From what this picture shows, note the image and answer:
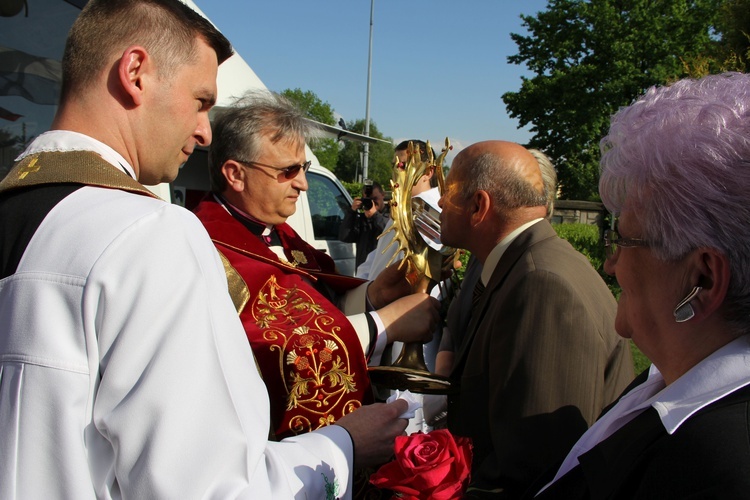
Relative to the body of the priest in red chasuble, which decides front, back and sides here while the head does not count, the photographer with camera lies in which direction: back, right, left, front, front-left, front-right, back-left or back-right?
back-left

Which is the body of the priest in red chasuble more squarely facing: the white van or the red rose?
the red rose

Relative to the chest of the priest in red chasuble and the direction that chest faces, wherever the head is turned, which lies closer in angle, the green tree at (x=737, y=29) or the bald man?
the bald man

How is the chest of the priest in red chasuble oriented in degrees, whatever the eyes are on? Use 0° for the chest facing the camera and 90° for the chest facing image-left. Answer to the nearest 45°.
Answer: approximately 315°

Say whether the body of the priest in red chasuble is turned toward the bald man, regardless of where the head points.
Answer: yes

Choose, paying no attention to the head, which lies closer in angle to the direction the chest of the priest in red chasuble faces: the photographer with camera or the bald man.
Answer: the bald man

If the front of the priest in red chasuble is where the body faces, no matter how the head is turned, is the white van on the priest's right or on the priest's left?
on the priest's left

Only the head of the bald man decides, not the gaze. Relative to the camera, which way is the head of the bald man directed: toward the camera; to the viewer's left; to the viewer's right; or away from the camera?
to the viewer's left

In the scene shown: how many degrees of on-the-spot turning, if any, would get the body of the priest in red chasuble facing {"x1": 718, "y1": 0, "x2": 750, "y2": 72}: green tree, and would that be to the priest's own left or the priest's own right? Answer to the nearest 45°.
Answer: approximately 90° to the priest's own left

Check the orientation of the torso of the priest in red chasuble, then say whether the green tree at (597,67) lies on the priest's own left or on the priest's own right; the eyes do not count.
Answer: on the priest's own left
